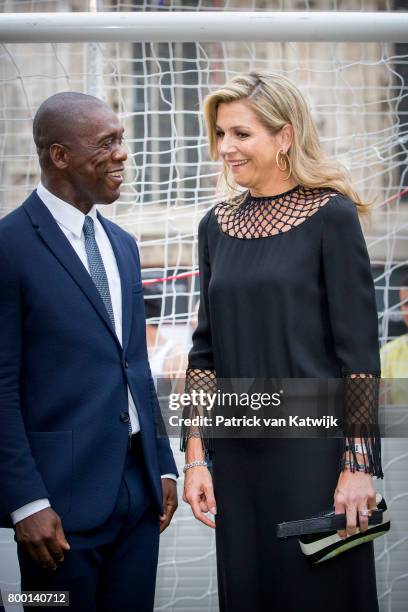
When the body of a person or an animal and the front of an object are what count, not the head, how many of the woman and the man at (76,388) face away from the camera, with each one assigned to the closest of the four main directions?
0

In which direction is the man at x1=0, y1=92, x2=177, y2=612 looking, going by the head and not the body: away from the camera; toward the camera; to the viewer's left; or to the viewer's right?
to the viewer's right

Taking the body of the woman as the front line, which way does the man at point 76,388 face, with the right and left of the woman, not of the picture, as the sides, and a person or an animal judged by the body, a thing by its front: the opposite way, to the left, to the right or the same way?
to the left

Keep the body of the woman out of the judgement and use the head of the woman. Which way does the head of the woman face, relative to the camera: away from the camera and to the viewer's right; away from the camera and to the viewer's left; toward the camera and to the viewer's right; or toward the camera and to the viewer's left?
toward the camera and to the viewer's left
